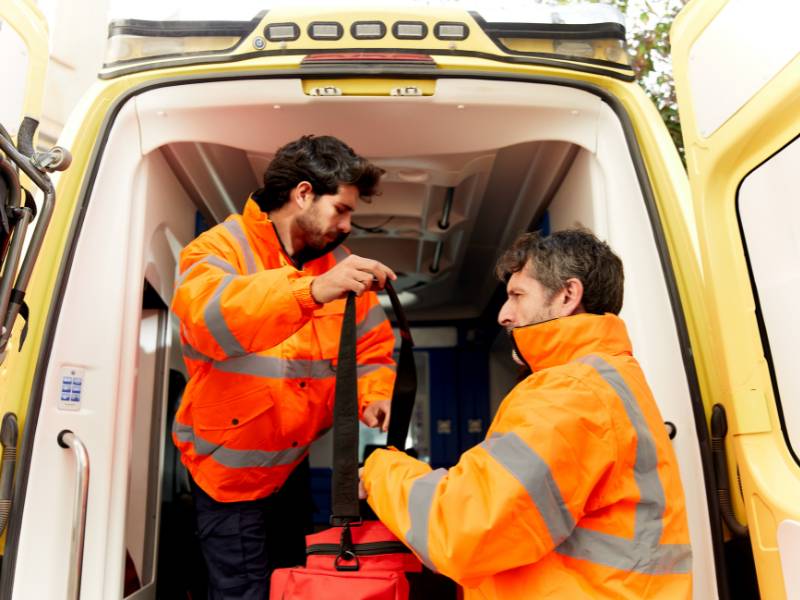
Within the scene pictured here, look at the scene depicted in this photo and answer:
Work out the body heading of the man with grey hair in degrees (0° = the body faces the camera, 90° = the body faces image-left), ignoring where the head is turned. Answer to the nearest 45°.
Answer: approximately 135°

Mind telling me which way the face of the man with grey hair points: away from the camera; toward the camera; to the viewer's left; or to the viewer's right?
to the viewer's left

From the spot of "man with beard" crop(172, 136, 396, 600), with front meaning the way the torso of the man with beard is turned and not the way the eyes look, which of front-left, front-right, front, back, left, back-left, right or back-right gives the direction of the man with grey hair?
front

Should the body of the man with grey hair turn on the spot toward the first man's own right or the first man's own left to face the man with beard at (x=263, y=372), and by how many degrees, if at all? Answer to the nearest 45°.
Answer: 0° — they already face them

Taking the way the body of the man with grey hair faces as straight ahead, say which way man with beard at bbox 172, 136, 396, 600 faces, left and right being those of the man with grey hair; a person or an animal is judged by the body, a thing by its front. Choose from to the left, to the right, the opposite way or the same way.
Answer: the opposite way

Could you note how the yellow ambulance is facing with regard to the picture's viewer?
facing away from the viewer

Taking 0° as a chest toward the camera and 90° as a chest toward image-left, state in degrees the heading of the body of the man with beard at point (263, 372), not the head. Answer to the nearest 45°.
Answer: approximately 315°

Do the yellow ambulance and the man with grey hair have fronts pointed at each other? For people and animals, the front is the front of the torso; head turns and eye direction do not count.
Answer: no
